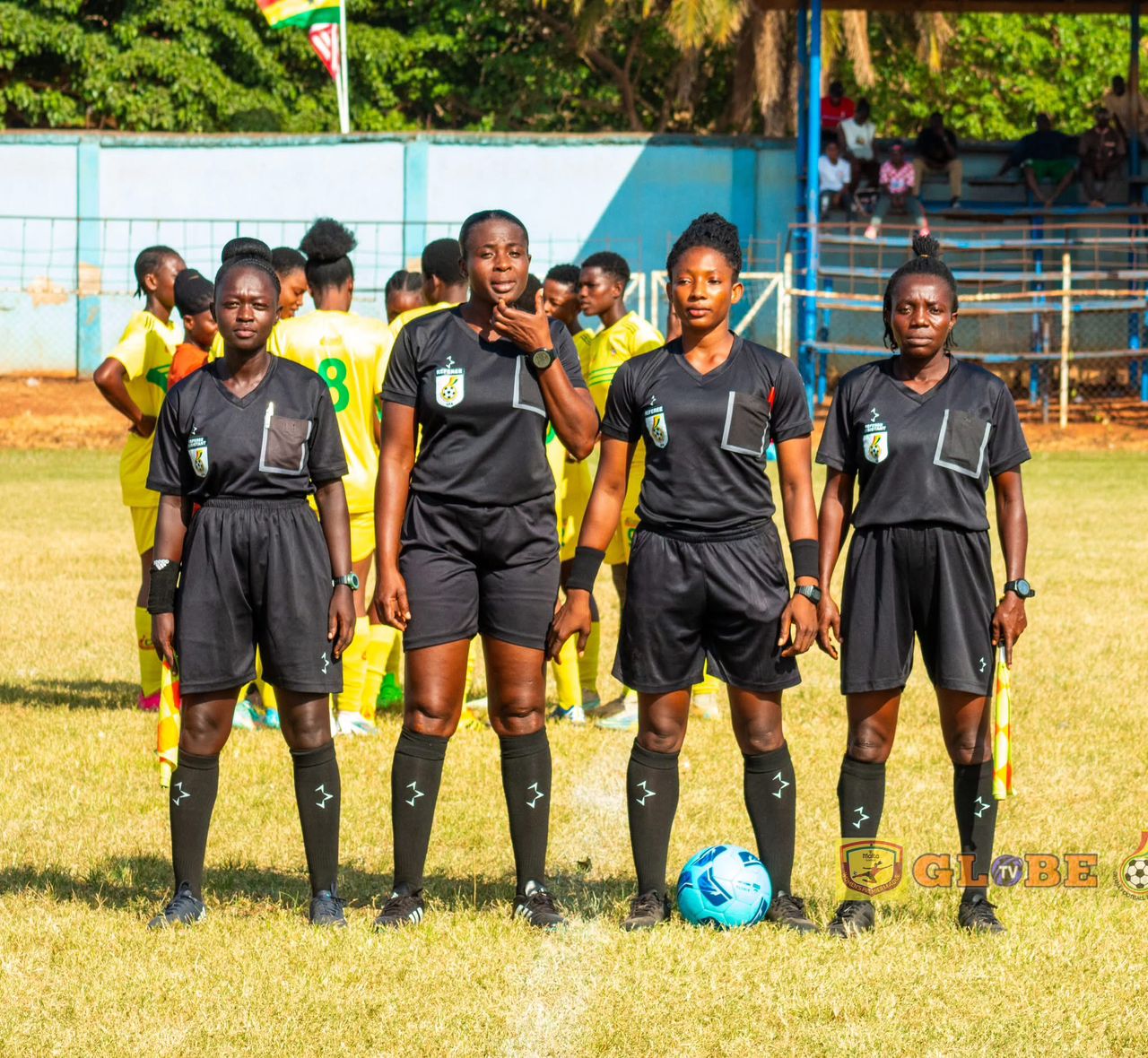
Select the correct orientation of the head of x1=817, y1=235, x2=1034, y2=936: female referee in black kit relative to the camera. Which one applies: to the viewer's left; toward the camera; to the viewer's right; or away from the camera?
toward the camera

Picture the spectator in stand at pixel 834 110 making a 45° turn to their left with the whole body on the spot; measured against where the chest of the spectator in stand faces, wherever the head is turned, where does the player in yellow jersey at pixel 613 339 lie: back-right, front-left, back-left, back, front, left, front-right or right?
front-right

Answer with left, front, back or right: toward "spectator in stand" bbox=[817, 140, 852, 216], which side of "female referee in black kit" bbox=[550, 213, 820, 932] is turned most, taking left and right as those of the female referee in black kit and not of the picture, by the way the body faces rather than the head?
back

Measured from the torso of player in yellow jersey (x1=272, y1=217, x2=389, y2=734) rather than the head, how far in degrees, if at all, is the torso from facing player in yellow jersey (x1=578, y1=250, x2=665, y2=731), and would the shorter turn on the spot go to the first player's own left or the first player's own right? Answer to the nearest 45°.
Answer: approximately 45° to the first player's own right

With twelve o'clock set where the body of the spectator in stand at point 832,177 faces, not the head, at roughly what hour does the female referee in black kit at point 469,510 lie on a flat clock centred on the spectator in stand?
The female referee in black kit is roughly at 12 o'clock from the spectator in stand.

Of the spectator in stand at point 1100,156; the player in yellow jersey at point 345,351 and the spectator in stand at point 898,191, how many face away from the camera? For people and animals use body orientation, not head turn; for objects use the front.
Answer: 1

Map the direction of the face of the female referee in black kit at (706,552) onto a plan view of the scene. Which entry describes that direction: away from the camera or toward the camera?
toward the camera

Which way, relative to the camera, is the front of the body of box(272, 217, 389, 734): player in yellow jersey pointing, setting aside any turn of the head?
away from the camera

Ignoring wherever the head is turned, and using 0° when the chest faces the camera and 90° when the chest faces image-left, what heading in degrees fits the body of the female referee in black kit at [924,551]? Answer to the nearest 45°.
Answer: approximately 0°

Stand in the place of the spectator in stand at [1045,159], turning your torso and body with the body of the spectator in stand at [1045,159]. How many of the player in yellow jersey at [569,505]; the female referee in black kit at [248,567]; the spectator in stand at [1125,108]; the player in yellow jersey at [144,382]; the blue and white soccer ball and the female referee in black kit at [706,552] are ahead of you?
5

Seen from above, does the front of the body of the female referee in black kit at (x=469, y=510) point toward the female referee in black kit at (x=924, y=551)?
no

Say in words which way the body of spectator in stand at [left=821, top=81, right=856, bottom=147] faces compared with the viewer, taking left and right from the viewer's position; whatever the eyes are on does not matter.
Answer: facing the viewer

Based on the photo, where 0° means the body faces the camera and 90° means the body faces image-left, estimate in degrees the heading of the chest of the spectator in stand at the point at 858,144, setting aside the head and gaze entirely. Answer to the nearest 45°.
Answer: approximately 0°

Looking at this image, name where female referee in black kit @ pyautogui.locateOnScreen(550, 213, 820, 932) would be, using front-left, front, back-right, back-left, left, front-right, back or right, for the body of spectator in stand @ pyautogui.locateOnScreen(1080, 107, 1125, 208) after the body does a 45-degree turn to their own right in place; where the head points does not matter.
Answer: front-left

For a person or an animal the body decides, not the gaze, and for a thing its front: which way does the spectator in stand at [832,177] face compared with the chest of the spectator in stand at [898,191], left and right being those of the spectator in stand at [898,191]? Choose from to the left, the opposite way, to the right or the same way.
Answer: the same way

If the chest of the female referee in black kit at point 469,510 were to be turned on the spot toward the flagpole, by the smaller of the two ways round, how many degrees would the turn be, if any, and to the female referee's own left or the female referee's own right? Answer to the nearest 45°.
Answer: approximately 180°

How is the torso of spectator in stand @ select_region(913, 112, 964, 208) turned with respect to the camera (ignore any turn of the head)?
toward the camera

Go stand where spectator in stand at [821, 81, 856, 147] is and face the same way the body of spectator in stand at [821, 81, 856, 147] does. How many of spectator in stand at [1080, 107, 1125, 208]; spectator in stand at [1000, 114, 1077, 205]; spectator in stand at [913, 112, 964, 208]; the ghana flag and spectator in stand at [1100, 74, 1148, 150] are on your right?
1

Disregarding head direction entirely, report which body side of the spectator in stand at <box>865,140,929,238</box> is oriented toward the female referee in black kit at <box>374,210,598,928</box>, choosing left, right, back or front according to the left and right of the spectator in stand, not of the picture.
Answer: front

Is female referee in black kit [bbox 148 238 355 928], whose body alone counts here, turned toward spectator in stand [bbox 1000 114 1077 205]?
no
